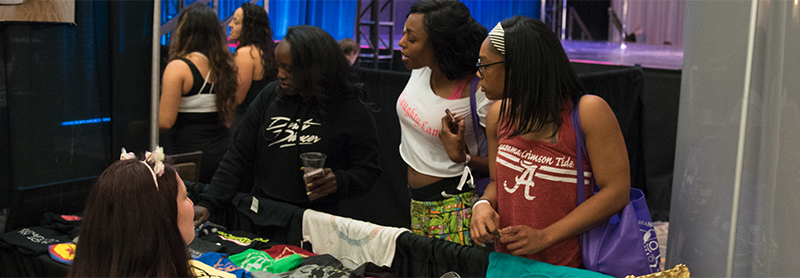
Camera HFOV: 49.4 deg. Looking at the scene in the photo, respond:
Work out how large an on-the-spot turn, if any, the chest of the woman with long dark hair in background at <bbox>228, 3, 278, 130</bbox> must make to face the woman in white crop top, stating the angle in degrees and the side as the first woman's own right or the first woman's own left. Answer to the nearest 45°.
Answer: approximately 135° to the first woman's own left

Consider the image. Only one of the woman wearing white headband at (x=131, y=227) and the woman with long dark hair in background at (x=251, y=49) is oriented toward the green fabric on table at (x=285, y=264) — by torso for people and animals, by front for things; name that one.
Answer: the woman wearing white headband

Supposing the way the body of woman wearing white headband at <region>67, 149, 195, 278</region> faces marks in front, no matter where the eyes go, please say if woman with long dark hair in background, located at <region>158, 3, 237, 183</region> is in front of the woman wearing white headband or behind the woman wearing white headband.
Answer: in front

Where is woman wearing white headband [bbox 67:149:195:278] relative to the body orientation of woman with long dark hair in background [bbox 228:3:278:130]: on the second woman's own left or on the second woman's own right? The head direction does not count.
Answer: on the second woman's own left

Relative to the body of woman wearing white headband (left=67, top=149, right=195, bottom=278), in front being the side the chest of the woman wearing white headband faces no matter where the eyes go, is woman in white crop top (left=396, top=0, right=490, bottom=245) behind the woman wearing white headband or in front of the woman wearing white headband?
in front

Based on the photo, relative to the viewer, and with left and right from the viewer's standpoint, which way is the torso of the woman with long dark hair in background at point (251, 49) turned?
facing away from the viewer and to the left of the viewer

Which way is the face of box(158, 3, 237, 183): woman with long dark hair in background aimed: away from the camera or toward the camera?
away from the camera
